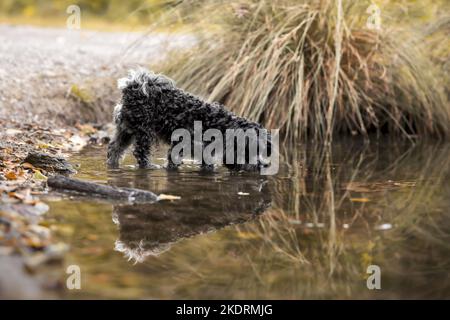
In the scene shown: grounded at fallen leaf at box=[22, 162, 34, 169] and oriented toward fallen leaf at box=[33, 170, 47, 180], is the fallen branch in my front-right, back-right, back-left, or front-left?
front-left

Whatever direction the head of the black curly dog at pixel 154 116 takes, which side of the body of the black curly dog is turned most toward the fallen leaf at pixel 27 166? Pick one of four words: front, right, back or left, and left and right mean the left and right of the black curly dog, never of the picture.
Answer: back

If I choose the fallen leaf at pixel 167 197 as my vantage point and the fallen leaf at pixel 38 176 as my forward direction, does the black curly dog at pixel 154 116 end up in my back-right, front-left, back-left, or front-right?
front-right

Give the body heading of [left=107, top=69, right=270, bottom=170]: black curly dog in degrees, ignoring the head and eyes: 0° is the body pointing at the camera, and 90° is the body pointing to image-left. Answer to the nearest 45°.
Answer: approximately 270°

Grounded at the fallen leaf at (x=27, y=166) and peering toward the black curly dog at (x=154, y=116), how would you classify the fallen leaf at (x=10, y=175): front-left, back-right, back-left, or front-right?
back-right

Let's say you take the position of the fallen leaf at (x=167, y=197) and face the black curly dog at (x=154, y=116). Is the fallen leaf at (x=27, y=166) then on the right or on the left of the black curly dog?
left

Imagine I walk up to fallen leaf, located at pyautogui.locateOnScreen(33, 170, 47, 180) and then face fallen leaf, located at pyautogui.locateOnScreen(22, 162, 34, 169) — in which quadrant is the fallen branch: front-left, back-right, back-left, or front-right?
back-right

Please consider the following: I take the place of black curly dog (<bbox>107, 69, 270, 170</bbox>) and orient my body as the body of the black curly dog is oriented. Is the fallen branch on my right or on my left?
on my right

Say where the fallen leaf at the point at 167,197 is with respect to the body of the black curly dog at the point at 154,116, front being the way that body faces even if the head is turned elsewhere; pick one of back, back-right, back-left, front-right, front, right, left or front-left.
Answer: right

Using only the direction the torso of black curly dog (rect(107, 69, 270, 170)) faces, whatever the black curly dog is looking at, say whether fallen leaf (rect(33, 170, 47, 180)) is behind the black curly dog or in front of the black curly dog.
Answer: behind
